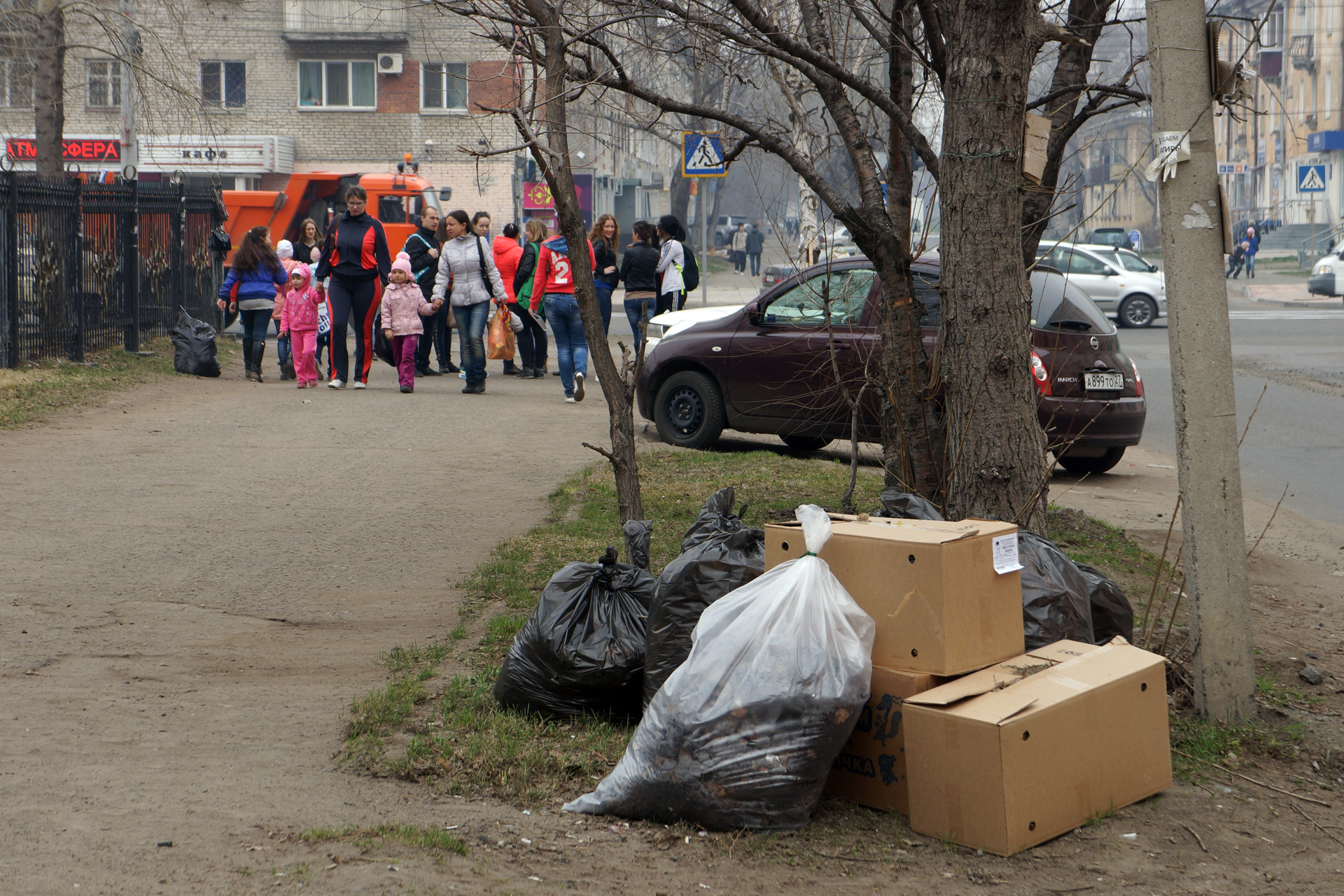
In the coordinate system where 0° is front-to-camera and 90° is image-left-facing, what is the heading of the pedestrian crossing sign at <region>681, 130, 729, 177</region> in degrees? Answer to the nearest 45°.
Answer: approximately 0°

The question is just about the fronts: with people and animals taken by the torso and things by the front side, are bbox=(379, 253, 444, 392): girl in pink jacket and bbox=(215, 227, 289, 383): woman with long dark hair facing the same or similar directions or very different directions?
very different directions

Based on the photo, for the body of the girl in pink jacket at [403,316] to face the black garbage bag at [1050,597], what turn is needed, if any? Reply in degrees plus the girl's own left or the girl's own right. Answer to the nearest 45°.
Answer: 0° — they already face it

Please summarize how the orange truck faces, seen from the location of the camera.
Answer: facing to the right of the viewer

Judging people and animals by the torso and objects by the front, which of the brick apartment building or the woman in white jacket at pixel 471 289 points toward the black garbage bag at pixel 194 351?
the brick apartment building

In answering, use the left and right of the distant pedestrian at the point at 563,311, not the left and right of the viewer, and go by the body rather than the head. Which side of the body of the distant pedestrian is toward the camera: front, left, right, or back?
back

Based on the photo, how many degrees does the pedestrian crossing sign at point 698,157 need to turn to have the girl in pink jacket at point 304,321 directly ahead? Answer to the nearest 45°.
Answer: approximately 45° to its right

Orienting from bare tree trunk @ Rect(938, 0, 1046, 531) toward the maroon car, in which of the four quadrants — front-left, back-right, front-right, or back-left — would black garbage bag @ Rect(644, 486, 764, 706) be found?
back-left
